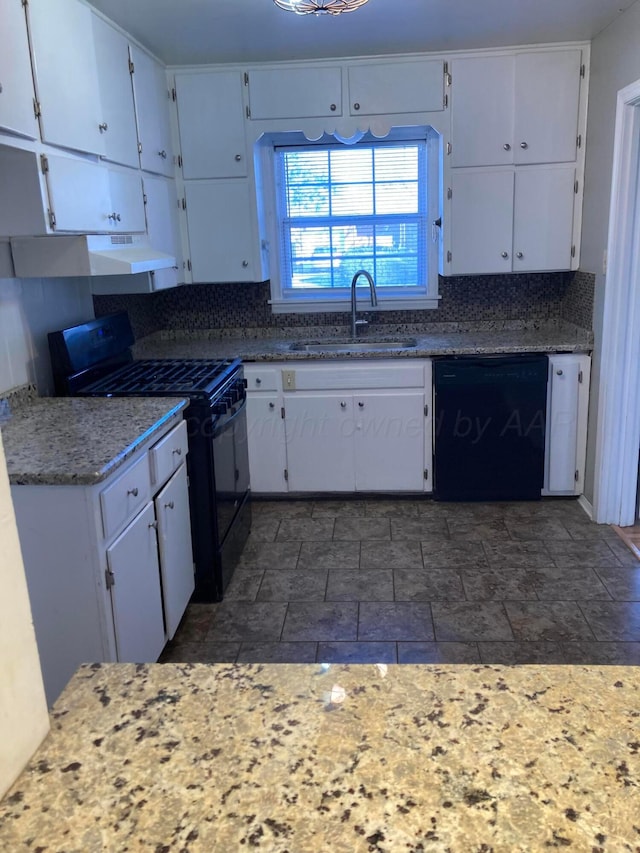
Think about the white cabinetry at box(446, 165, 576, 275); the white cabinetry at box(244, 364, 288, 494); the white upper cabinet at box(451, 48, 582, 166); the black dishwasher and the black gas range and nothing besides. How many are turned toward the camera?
4

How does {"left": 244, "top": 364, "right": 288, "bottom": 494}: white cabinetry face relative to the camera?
toward the camera

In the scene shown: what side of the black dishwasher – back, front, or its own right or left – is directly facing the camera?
front

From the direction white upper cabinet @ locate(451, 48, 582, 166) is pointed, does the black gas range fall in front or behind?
in front

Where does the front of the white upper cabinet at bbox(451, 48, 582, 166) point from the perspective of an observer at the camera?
facing the viewer

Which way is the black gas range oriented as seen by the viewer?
to the viewer's right

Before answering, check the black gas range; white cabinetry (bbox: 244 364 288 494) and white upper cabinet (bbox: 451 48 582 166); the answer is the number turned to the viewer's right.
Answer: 1

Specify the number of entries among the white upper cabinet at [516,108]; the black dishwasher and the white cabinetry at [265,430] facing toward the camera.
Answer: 3

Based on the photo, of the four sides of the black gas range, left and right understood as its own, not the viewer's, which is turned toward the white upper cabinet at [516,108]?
front

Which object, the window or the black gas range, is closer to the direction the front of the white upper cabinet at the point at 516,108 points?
the black gas range

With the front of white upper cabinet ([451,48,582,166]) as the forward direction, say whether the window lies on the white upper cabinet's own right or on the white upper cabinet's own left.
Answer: on the white upper cabinet's own right
